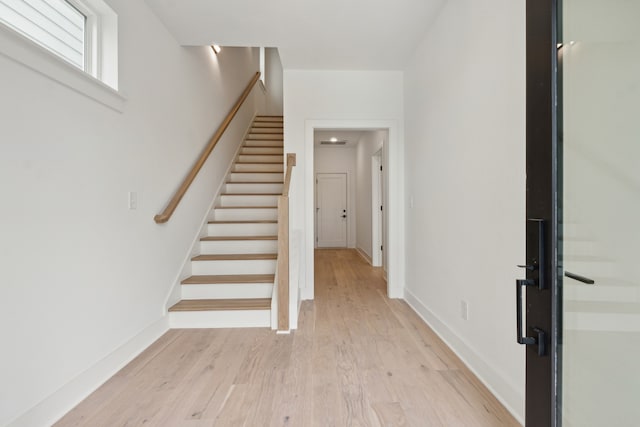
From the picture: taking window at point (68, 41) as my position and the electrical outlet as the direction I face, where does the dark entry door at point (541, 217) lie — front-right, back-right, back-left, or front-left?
front-right

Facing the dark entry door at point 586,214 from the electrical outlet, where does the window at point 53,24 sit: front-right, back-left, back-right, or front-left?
front-right

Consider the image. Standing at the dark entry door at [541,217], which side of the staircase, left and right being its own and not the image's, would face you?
front

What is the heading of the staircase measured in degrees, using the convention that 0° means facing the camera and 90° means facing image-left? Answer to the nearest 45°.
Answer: approximately 0°
